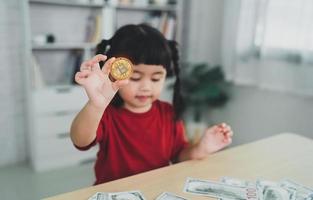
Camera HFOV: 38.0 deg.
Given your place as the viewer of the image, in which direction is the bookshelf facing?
facing the viewer

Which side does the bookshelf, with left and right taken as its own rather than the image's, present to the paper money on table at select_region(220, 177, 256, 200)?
front

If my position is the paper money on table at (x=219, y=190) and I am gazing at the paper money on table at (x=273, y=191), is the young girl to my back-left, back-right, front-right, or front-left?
back-left

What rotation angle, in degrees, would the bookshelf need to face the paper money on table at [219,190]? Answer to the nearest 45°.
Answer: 0° — it already faces it

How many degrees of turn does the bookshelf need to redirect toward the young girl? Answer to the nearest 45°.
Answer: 0° — it already faces them

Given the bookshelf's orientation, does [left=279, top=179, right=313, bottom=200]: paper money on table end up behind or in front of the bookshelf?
in front

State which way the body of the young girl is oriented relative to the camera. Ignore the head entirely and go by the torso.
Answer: toward the camera

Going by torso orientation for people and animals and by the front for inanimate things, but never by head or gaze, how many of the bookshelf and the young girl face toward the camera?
2

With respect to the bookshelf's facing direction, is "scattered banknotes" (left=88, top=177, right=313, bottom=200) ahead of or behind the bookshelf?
ahead
